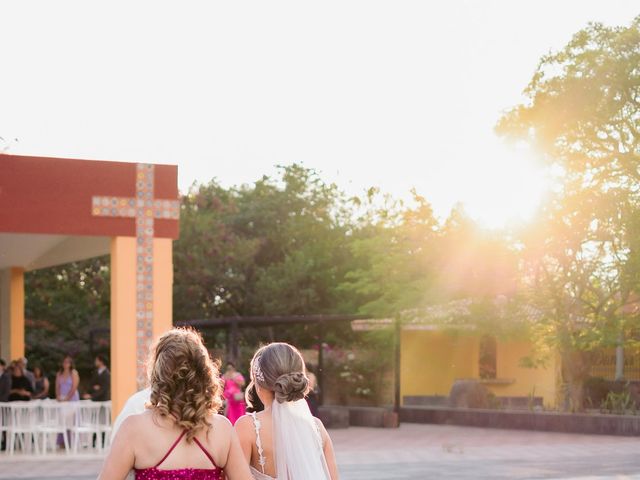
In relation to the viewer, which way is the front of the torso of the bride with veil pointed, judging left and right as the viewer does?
facing away from the viewer and to the left of the viewer

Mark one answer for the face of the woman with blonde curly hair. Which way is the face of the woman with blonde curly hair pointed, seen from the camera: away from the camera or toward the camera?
away from the camera

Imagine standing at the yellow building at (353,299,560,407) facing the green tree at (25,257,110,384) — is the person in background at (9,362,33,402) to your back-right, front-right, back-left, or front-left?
front-left

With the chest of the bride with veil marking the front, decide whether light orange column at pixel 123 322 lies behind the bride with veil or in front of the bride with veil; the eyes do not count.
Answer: in front

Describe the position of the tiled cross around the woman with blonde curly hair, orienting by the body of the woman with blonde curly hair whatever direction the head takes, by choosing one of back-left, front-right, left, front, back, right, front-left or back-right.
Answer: front

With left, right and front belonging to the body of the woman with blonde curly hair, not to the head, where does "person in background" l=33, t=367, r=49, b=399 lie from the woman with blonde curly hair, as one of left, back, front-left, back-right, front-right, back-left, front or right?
front

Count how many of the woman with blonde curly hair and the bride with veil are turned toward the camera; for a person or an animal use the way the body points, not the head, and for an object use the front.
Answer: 0

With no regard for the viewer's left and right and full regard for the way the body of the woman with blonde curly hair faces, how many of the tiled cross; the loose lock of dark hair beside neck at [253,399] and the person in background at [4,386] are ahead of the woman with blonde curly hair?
3

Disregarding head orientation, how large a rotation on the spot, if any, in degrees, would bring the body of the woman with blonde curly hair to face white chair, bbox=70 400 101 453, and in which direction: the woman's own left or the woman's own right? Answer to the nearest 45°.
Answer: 0° — they already face it

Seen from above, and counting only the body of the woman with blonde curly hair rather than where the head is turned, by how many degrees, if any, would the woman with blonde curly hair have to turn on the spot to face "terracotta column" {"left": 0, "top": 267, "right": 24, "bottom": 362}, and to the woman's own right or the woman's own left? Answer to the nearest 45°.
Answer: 0° — they already face it

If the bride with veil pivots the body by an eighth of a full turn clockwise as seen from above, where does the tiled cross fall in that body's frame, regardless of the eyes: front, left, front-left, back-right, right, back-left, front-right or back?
front

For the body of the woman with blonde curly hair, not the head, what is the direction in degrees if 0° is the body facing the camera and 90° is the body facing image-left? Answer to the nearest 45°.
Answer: approximately 180°
